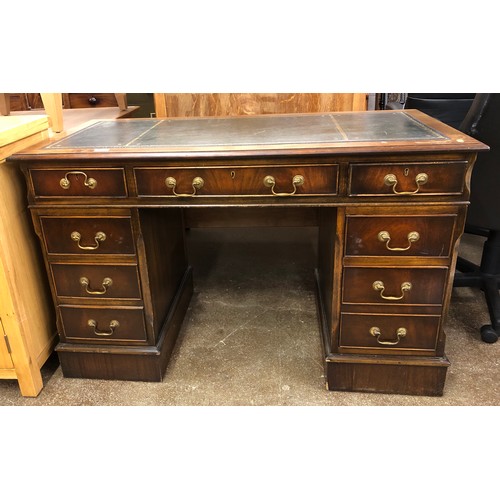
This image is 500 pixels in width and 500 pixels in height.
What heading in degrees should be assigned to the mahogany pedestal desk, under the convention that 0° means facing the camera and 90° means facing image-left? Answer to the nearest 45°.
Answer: approximately 0°

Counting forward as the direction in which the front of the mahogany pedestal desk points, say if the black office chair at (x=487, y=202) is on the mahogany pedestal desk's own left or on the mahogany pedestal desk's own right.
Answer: on the mahogany pedestal desk's own left

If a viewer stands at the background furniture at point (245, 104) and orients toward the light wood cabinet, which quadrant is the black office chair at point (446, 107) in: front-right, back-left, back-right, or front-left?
back-left

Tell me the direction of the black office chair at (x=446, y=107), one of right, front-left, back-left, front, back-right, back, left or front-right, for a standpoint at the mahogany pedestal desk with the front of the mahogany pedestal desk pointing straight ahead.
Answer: back-left

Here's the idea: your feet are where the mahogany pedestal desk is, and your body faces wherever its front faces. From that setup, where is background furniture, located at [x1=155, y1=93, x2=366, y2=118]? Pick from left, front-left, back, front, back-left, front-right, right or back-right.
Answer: back

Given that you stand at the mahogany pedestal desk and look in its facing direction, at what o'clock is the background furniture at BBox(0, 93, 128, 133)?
The background furniture is roughly at 5 o'clock from the mahogany pedestal desk.

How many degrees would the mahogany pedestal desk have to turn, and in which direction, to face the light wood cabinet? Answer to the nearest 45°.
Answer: approximately 90° to its right
